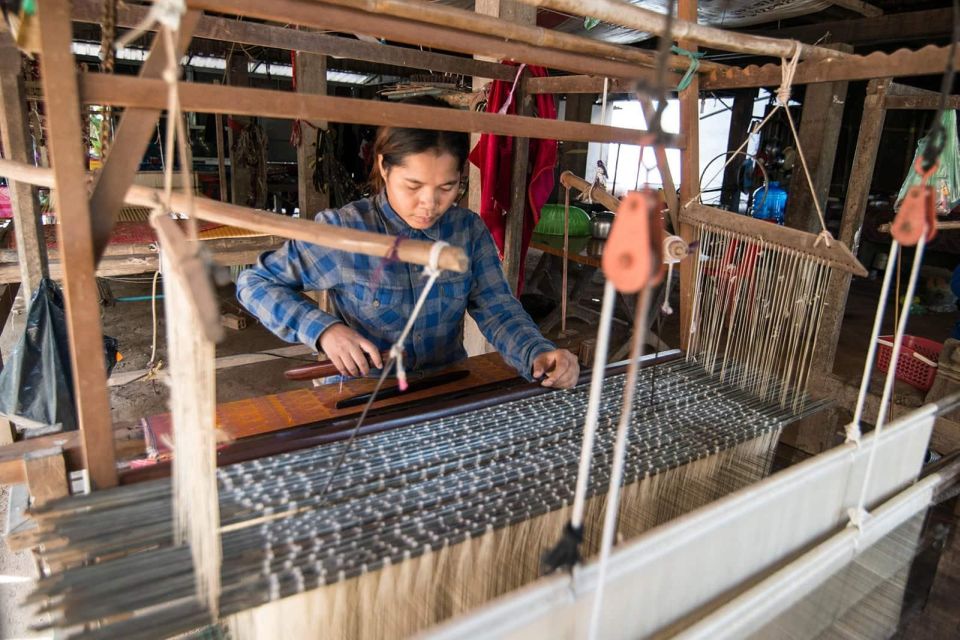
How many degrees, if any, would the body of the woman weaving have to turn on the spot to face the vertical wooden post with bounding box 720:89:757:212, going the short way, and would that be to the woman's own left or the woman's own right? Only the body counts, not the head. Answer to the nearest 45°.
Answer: approximately 90° to the woman's own left

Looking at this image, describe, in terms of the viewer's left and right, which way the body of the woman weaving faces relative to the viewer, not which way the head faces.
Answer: facing the viewer and to the right of the viewer

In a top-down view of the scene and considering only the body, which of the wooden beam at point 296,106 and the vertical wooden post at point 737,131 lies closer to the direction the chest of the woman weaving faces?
the wooden beam

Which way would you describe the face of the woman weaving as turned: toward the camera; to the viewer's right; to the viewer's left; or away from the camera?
toward the camera

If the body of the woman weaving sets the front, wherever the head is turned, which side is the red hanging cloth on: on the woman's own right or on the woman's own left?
on the woman's own left

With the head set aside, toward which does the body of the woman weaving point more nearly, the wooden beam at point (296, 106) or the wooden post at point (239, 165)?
the wooden beam

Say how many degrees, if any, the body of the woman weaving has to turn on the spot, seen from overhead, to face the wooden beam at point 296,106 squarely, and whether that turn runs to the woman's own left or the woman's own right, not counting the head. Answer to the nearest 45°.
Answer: approximately 45° to the woman's own right

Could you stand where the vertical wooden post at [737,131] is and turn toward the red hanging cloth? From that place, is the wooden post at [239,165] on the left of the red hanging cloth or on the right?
right

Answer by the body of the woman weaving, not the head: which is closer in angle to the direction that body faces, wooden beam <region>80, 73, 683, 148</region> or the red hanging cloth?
the wooden beam
